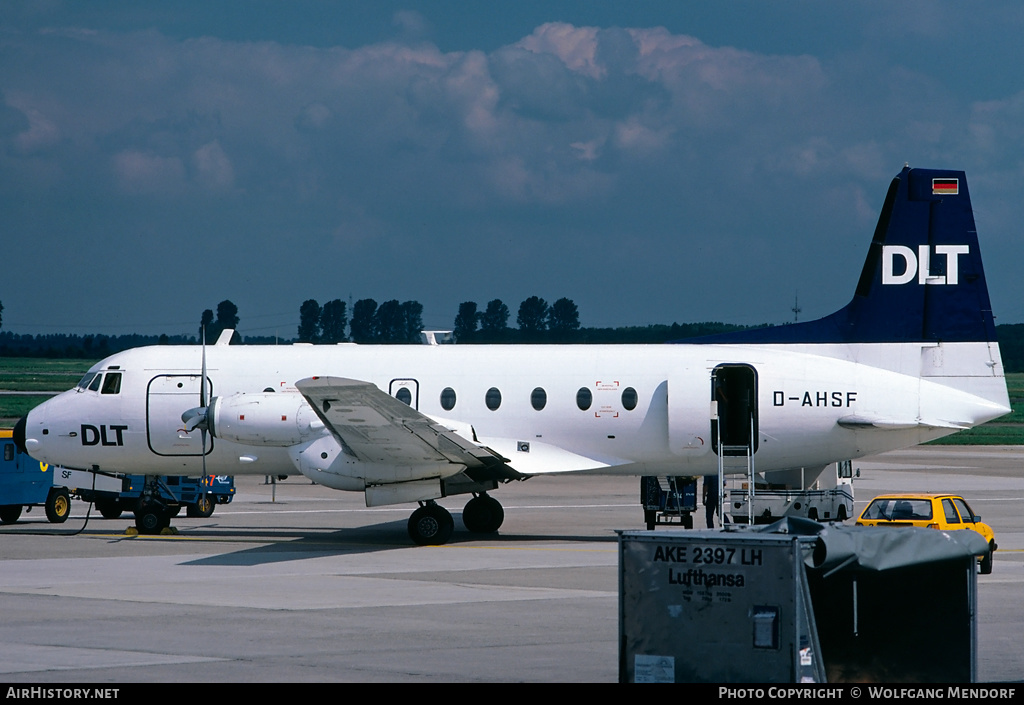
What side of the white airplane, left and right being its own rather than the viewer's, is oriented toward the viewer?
left

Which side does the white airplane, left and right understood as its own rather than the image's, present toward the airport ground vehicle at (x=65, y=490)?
front
